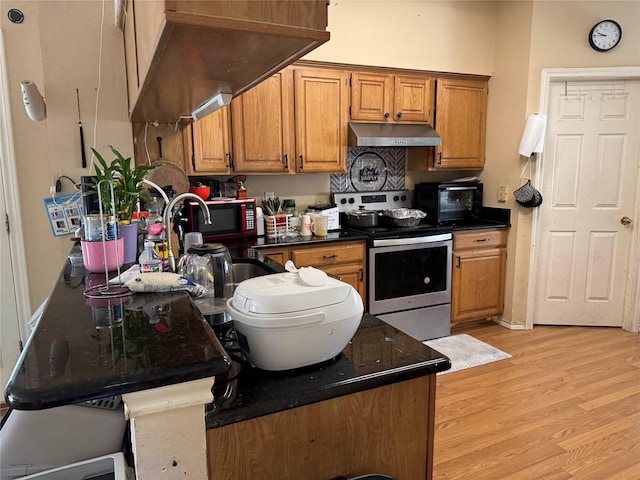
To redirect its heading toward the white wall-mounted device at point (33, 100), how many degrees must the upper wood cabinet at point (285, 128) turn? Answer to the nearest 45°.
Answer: approximately 45° to its right

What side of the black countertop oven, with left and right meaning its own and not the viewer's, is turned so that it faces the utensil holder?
right

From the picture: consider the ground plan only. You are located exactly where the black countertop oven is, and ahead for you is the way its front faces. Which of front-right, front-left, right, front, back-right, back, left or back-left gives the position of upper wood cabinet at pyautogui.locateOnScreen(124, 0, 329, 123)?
front-right

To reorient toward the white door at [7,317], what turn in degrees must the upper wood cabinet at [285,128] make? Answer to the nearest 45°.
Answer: approximately 90° to its right

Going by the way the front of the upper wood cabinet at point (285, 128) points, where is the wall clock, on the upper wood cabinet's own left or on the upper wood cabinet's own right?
on the upper wood cabinet's own left

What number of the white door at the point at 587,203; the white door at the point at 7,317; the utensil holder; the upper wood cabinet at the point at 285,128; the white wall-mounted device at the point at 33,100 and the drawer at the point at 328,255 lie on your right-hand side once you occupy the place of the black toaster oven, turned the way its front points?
5

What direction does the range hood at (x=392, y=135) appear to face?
toward the camera

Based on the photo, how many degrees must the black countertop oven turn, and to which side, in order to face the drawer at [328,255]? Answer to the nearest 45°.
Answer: approximately 90° to its right

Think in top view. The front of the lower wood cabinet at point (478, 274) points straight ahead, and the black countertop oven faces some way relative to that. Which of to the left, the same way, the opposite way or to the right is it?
the same way

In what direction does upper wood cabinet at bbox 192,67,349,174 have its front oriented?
toward the camera

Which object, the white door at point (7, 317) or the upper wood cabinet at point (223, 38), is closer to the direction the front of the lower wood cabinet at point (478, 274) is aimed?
the upper wood cabinet

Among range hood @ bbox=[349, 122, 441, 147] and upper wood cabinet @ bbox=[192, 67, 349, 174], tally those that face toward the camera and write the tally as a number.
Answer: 2

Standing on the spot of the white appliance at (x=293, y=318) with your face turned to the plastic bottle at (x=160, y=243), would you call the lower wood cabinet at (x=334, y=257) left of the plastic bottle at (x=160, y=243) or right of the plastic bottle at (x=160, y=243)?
right

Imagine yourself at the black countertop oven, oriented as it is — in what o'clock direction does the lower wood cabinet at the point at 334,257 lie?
The lower wood cabinet is roughly at 3 o'clock from the black countertop oven.

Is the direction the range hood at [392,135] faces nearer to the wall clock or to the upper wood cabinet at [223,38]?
the upper wood cabinet

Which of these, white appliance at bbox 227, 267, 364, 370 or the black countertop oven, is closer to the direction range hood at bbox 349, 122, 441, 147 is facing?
the white appliance

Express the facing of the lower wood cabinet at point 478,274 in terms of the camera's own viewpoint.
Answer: facing the viewer and to the right of the viewer
